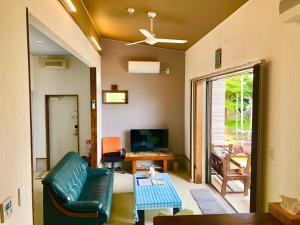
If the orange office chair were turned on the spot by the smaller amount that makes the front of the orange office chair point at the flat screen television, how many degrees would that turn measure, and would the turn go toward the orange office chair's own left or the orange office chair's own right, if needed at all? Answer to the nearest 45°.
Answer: approximately 45° to the orange office chair's own left

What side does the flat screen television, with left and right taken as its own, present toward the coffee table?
front

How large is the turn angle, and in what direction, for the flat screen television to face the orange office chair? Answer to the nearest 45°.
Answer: approximately 90° to its right

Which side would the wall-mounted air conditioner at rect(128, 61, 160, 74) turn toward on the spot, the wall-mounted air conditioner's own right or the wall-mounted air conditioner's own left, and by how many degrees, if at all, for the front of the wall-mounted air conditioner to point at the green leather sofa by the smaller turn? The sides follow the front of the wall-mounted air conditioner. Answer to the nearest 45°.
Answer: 0° — it already faces it

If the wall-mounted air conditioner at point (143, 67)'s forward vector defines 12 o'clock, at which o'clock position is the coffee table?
The coffee table is roughly at 12 o'clock from the wall-mounted air conditioner.

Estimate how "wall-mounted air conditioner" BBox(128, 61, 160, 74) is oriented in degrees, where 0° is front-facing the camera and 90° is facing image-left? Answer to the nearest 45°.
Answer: approximately 0°

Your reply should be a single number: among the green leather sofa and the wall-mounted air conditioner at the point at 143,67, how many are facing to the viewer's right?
1

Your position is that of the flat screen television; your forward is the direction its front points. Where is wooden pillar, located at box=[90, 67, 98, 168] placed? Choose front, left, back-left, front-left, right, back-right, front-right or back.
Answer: front-right

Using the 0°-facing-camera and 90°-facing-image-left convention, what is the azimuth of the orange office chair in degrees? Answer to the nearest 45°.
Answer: approximately 315°

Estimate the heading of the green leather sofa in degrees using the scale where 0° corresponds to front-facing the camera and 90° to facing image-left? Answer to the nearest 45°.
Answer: approximately 270°
